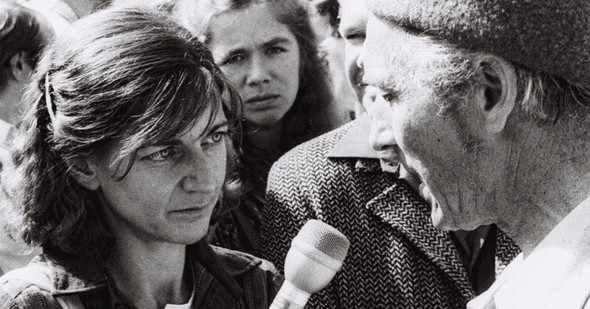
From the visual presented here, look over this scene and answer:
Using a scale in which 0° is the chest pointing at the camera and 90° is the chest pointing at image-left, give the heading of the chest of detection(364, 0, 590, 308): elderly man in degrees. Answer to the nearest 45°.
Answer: approximately 90°

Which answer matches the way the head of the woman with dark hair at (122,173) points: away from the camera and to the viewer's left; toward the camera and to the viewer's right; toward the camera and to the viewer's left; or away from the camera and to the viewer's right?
toward the camera and to the viewer's right

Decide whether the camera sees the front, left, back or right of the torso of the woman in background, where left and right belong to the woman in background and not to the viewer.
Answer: front

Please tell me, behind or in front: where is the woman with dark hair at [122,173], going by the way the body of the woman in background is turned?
in front

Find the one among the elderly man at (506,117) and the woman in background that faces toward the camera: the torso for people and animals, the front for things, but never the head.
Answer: the woman in background

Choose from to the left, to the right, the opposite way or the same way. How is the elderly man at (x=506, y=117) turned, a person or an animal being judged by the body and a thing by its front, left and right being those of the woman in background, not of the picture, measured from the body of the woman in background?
to the right

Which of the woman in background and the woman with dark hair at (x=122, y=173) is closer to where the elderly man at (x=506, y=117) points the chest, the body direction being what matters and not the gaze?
the woman with dark hair

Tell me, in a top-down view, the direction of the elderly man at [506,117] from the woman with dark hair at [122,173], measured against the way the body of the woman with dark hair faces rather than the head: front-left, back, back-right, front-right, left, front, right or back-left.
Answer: front

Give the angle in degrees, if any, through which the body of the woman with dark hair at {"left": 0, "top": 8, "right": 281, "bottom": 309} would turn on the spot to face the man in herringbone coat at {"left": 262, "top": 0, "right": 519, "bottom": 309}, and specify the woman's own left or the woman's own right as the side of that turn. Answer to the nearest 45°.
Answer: approximately 45° to the woman's own left

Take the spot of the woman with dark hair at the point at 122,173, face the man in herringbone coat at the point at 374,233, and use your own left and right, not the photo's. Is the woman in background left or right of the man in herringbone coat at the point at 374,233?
left

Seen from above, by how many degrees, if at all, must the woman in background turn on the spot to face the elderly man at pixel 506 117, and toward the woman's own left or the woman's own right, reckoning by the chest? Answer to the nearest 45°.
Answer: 0° — they already face them

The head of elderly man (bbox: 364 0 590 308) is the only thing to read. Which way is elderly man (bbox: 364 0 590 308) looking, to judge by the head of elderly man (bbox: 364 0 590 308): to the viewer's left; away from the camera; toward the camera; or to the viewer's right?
to the viewer's left

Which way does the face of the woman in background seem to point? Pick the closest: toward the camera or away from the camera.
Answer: toward the camera

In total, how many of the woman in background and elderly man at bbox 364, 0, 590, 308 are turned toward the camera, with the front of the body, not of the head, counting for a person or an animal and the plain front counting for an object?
1
